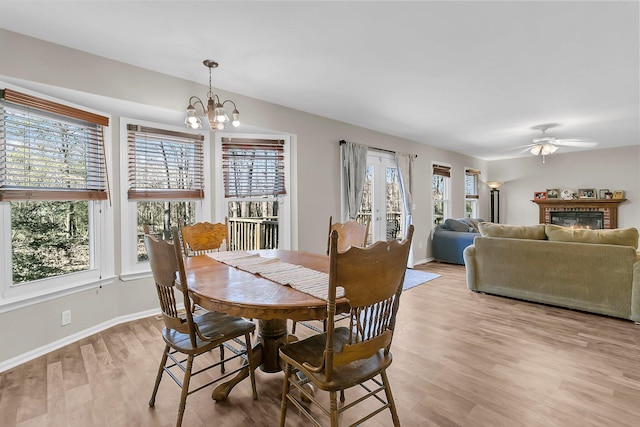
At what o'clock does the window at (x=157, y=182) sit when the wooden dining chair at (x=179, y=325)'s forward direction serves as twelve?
The window is roughly at 10 o'clock from the wooden dining chair.

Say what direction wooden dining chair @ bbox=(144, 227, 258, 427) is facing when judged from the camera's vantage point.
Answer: facing away from the viewer and to the right of the viewer

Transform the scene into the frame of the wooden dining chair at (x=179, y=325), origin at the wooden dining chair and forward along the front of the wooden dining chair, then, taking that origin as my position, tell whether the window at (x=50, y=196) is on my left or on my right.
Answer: on my left

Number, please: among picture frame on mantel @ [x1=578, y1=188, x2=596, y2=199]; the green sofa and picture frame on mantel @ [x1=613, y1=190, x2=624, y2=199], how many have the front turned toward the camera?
2

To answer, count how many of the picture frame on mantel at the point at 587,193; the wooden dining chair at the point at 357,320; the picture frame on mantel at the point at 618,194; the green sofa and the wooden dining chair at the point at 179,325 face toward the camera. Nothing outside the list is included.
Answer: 2

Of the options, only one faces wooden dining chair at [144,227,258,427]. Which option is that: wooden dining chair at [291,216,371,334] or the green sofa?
wooden dining chair at [291,216,371,334]

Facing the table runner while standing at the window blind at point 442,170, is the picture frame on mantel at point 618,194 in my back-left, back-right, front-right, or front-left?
back-left

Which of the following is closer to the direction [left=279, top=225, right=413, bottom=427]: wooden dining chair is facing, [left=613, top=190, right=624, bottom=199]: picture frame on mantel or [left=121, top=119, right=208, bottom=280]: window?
the window

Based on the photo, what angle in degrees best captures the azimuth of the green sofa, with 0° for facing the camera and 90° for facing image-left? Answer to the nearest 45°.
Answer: approximately 225°

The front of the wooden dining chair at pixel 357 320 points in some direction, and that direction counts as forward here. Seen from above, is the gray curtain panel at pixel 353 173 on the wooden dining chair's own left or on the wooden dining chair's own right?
on the wooden dining chair's own right
